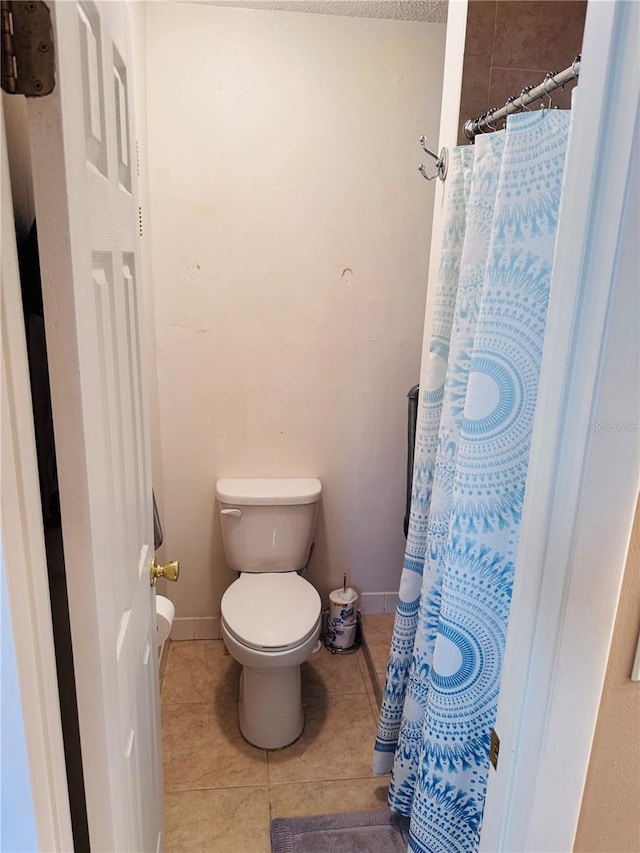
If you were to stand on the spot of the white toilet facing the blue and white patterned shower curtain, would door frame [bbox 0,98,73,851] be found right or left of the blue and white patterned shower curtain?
right

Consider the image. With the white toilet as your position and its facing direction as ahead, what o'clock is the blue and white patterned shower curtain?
The blue and white patterned shower curtain is roughly at 11 o'clock from the white toilet.

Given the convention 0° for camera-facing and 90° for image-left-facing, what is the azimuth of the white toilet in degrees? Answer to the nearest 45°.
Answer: approximately 0°

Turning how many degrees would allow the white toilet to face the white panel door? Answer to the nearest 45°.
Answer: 0° — it already faces it
